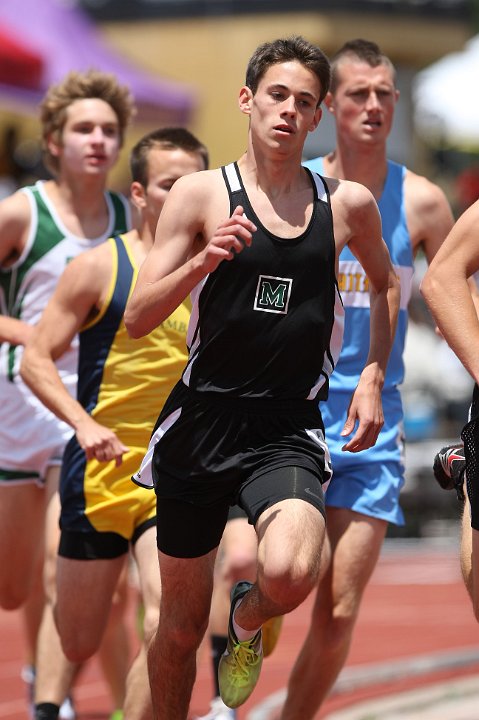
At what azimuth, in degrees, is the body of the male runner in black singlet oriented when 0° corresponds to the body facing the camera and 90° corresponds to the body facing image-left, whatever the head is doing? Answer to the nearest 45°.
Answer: approximately 0°

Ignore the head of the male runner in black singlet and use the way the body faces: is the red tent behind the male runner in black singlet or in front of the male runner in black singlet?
behind
